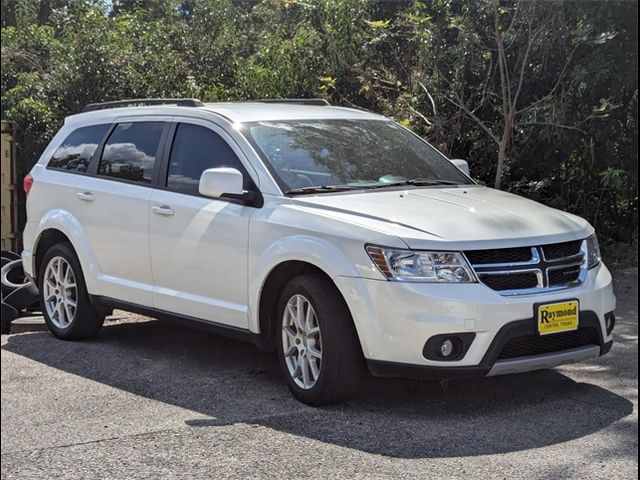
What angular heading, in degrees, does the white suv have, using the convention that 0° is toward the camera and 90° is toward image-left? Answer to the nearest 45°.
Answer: approximately 315°

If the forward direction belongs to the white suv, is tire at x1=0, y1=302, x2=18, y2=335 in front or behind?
behind

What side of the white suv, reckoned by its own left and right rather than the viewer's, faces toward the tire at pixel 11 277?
back
